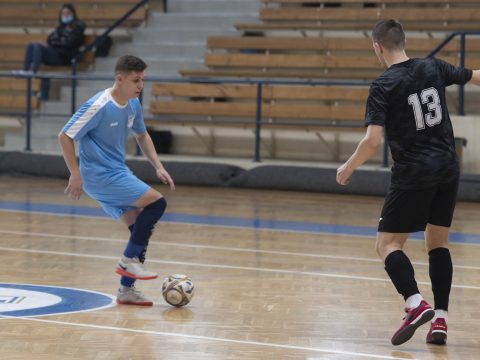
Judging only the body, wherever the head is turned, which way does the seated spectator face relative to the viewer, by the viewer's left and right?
facing the viewer and to the left of the viewer

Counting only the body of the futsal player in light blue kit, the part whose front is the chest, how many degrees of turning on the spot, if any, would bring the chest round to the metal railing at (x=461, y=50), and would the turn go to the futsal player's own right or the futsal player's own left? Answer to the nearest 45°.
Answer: approximately 90° to the futsal player's own left

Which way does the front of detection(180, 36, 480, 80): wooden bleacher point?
toward the camera

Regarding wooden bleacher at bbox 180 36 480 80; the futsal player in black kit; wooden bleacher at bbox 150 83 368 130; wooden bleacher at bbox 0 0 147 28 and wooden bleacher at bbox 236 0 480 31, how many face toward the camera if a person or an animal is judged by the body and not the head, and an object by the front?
4

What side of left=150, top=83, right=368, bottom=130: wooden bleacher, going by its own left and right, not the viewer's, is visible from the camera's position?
front

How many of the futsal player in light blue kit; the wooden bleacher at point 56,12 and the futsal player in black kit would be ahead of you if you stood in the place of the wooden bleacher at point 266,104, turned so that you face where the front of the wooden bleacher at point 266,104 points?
2

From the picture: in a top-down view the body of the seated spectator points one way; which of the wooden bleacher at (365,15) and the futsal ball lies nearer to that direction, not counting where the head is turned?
the futsal ball

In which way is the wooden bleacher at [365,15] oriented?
toward the camera

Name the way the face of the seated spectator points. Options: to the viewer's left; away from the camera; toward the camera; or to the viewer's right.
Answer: toward the camera

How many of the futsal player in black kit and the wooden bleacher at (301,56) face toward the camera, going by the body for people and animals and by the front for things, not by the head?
1

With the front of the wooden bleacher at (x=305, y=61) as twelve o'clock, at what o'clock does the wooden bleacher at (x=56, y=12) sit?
the wooden bleacher at (x=56, y=12) is roughly at 4 o'clock from the wooden bleacher at (x=305, y=61).

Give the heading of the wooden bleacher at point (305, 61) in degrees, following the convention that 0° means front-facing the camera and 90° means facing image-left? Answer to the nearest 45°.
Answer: approximately 0°

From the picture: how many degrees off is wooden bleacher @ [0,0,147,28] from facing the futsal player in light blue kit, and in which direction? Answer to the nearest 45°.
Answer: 0° — it already faces them
